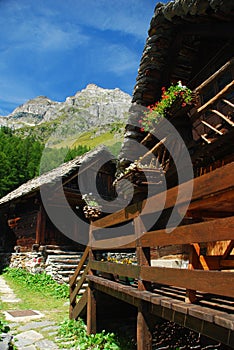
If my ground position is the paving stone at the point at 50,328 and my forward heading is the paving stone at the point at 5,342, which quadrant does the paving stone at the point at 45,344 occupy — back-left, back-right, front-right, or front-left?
front-left

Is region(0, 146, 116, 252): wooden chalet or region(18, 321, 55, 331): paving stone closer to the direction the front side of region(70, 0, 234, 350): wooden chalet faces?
the paving stone

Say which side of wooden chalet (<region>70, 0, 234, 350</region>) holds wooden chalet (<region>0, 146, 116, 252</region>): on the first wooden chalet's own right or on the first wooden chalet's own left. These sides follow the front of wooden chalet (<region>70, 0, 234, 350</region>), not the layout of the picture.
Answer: on the first wooden chalet's own right

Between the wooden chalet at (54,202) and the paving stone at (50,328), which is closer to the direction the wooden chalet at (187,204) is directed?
the paving stone

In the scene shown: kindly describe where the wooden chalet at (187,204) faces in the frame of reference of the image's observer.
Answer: facing the viewer and to the left of the viewer
